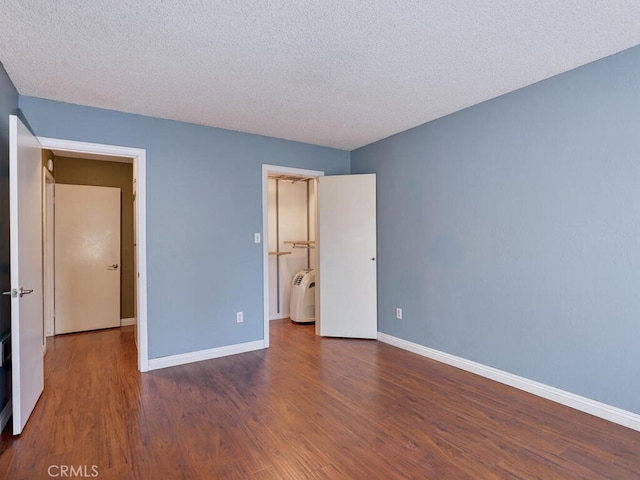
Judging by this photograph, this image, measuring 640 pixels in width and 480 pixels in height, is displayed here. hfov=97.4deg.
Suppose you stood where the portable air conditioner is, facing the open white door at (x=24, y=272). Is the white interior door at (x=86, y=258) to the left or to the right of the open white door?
right

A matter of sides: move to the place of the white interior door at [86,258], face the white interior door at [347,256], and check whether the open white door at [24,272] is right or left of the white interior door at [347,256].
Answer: right

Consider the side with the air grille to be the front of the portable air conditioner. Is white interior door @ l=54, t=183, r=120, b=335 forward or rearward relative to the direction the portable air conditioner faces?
forward

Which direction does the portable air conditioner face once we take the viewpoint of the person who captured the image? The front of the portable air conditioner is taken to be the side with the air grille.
facing the viewer and to the left of the viewer

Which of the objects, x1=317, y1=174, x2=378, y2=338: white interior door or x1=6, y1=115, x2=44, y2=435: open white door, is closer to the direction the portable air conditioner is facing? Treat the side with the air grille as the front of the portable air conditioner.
the open white door
